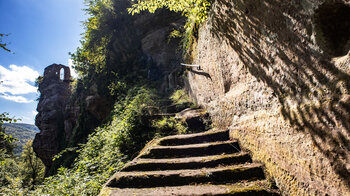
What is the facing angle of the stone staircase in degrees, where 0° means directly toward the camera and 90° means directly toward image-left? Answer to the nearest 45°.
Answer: approximately 0°
